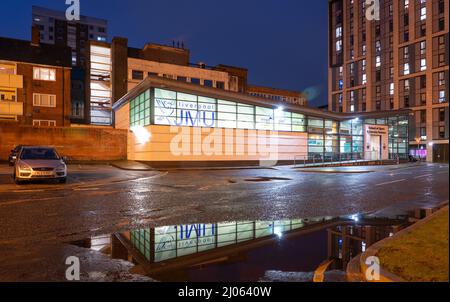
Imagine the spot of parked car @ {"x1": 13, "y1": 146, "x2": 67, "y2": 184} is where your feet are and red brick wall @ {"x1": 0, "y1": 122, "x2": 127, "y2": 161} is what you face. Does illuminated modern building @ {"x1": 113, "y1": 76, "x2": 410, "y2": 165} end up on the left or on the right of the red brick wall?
right

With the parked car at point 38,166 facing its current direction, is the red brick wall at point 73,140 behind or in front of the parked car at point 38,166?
behind

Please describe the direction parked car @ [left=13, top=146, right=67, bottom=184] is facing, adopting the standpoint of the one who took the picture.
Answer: facing the viewer

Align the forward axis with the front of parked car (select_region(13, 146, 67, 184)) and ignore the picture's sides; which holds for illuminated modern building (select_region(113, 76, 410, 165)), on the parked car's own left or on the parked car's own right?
on the parked car's own left
